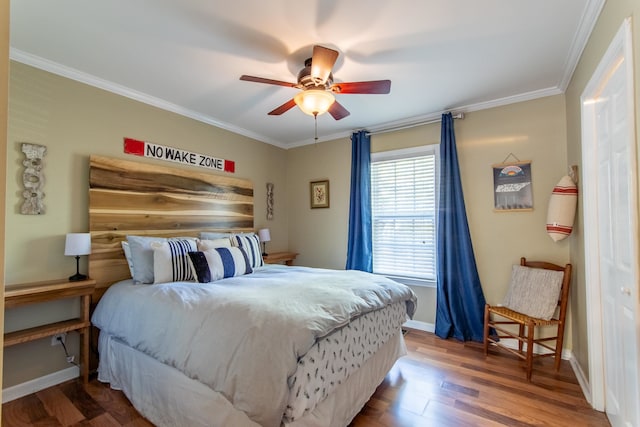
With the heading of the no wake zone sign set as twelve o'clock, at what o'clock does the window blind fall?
The window blind is roughly at 11 o'clock from the no wake zone sign.

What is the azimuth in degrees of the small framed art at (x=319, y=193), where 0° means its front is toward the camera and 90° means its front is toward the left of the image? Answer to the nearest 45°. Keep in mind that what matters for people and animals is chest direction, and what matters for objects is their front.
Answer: approximately 45°

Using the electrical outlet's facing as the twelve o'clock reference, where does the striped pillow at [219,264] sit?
The striped pillow is roughly at 10 o'clock from the electrical outlet.

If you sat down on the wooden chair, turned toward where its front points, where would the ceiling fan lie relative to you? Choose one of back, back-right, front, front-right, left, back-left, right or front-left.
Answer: front

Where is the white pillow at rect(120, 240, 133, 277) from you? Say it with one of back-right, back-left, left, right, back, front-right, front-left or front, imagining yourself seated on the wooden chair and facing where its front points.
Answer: front

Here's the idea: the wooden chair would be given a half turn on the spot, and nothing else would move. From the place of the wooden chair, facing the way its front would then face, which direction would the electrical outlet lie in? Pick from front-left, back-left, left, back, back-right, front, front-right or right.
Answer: back

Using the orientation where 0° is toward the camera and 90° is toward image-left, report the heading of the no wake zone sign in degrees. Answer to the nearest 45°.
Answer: approximately 315°

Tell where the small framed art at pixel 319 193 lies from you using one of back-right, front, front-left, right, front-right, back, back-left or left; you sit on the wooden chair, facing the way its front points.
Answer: front-right

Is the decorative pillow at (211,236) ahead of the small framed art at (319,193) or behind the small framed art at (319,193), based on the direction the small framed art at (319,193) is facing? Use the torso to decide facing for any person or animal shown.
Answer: ahead

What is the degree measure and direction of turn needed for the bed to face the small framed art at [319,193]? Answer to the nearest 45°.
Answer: approximately 90° to its left

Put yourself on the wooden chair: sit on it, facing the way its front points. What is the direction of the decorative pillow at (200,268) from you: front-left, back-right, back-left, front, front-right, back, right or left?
front

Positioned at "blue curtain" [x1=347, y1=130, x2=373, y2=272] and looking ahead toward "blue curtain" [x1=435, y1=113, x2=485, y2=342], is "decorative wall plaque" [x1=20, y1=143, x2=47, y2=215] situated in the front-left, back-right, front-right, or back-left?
back-right

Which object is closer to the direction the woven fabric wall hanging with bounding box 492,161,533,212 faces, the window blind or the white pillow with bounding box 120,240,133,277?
the white pillow
